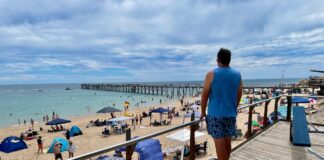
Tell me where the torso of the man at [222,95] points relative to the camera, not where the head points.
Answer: away from the camera

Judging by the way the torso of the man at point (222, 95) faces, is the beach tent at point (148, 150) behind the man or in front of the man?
in front

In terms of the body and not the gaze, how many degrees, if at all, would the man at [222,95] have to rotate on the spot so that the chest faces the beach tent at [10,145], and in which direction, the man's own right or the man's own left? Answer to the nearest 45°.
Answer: approximately 45° to the man's own left

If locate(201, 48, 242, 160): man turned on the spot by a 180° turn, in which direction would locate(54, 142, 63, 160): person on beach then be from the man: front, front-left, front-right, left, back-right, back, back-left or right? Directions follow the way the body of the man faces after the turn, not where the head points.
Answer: back-right
